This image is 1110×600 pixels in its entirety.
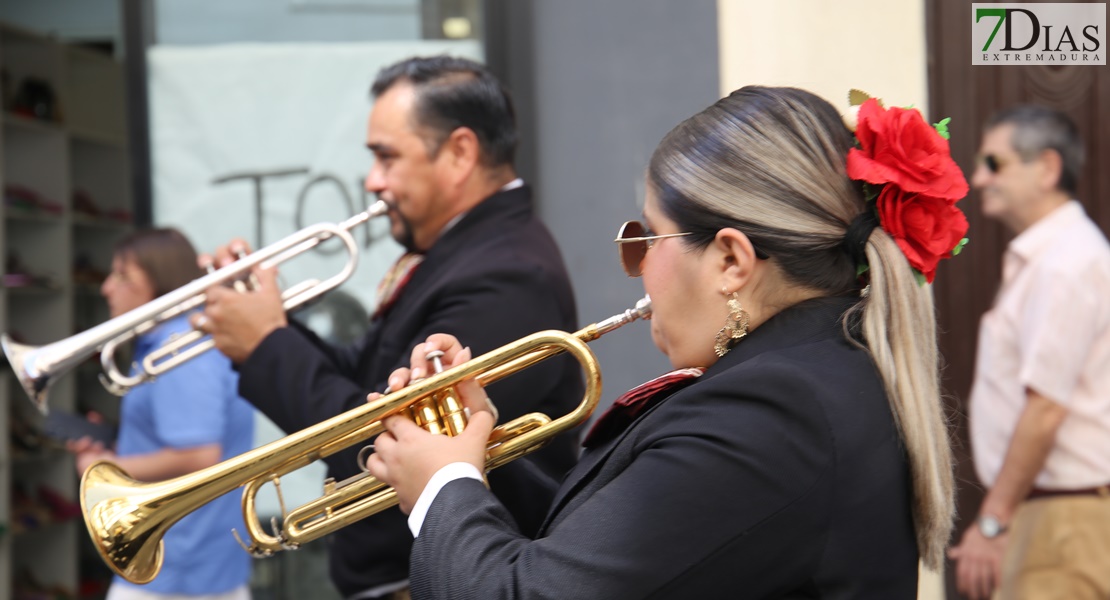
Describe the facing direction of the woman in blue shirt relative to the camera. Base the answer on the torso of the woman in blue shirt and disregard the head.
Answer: to the viewer's left

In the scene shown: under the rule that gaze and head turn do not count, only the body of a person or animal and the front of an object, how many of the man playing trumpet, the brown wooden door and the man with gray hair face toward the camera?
1

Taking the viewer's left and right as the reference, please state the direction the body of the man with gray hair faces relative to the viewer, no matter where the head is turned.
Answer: facing to the left of the viewer

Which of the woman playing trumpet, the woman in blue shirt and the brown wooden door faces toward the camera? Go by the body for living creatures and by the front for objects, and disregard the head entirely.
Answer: the brown wooden door

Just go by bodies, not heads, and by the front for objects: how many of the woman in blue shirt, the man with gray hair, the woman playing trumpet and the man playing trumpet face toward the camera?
0

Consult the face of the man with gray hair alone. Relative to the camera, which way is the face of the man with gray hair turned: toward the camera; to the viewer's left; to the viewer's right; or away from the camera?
to the viewer's left

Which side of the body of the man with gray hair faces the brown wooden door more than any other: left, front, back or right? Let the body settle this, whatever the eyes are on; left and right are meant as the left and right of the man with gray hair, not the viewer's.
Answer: right

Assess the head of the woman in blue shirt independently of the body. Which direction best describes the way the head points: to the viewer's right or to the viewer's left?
to the viewer's left

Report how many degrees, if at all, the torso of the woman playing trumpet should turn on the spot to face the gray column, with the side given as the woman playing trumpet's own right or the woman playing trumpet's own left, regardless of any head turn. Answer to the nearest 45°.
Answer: approximately 90° to the woman playing trumpet's own right

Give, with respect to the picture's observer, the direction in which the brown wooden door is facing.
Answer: facing the viewer

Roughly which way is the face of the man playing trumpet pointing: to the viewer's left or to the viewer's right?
to the viewer's left

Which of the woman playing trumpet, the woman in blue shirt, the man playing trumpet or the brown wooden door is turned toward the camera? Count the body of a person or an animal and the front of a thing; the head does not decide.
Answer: the brown wooden door

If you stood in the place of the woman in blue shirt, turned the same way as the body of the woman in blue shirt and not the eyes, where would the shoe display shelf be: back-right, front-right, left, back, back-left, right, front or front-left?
right

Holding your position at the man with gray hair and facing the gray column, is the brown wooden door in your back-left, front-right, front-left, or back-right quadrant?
front-right

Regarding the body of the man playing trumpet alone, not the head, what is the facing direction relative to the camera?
to the viewer's left

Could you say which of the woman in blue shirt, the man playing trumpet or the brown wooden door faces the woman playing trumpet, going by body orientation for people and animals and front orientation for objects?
the brown wooden door
